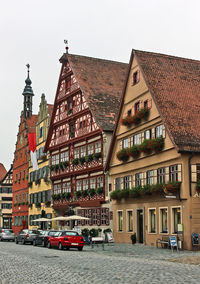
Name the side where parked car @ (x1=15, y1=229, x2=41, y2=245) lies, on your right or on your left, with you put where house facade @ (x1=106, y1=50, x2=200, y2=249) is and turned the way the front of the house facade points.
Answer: on your right

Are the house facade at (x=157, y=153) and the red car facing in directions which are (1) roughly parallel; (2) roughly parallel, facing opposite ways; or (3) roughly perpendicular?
roughly perpendicular

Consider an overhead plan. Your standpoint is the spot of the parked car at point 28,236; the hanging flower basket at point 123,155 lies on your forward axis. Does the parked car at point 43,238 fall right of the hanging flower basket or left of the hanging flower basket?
right

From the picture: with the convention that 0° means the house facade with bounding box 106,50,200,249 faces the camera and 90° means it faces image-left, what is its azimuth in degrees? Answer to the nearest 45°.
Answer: approximately 45°

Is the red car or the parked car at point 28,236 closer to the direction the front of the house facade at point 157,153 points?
the red car
